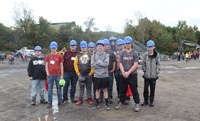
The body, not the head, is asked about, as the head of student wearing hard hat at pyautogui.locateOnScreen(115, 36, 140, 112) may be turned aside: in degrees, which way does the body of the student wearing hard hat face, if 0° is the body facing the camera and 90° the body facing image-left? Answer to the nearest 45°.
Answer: approximately 0°

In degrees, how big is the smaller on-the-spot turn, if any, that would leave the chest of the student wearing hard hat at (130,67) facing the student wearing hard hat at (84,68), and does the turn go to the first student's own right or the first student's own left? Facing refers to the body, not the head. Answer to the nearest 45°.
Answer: approximately 90° to the first student's own right

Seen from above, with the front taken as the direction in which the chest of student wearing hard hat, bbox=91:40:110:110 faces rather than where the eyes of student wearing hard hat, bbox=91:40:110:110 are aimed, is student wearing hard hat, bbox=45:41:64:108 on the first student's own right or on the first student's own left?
on the first student's own right

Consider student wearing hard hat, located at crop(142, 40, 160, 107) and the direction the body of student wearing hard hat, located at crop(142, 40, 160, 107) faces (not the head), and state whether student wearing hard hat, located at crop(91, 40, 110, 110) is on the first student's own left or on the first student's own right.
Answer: on the first student's own right

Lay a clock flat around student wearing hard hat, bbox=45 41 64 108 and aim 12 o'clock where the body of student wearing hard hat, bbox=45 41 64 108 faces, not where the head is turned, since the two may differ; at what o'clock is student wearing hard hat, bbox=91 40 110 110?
student wearing hard hat, bbox=91 40 110 110 is roughly at 10 o'clock from student wearing hard hat, bbox=45 41 64 108.
